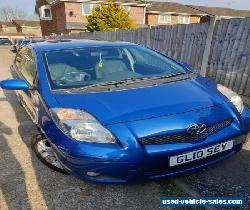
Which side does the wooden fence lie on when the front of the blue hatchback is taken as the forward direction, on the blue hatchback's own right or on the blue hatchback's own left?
on the blue hatchback's own left

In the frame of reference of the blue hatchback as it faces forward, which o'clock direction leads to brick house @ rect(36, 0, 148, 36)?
The brick house is roughly at 7 o'clock from the blue hatchback.

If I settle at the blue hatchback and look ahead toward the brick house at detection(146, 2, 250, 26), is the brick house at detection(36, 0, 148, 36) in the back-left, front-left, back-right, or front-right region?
front-left

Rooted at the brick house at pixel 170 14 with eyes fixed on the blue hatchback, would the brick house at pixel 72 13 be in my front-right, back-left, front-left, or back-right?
front-right

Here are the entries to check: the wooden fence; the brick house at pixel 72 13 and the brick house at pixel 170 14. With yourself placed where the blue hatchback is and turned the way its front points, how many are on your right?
0

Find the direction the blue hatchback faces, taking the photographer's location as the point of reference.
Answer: facing the viewer and to the right of the viewer

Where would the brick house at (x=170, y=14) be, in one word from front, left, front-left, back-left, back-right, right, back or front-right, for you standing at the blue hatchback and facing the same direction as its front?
back-left

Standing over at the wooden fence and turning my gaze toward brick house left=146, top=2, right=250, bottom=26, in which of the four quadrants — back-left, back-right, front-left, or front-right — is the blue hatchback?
back-left
